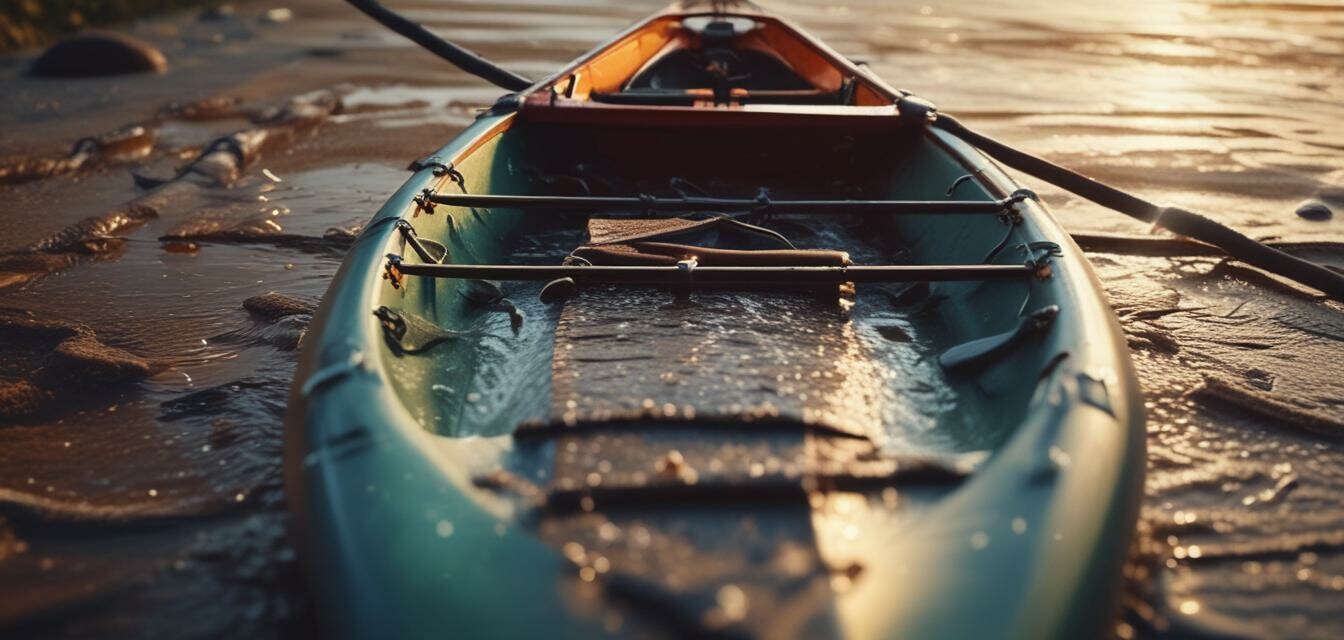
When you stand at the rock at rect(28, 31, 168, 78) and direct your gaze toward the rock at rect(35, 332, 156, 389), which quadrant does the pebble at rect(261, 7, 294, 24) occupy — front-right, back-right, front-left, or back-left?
back-left

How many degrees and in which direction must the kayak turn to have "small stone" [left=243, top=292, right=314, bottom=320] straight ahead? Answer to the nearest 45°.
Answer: approximately 45° to its left

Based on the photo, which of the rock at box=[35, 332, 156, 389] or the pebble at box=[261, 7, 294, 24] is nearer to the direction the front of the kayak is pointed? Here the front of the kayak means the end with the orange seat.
the pebble

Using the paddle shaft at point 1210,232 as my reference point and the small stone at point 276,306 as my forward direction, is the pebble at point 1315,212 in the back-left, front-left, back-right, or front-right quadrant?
back-right

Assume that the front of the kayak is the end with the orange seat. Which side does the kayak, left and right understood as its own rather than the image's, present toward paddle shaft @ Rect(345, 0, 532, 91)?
front

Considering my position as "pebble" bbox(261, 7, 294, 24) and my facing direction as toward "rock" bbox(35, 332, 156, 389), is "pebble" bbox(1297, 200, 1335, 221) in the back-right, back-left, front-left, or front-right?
front-left

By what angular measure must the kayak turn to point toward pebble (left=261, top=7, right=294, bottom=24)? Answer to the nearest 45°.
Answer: approximately 45° to its left

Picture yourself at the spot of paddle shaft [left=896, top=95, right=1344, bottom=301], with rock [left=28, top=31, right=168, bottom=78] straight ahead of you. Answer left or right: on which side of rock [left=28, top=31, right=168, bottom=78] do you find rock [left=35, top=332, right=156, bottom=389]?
left

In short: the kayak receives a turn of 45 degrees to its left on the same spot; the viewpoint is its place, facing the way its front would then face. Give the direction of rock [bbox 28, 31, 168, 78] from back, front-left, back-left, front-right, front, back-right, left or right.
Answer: front

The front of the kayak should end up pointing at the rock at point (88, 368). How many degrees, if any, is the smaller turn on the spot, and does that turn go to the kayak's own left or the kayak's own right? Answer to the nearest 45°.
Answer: approximately 45° to the kayak's own left

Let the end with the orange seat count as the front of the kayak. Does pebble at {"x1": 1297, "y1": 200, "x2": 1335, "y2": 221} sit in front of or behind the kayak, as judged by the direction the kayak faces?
in front

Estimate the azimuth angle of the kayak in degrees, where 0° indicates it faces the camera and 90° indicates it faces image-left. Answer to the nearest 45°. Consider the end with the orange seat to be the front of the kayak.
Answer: approximately 180°
